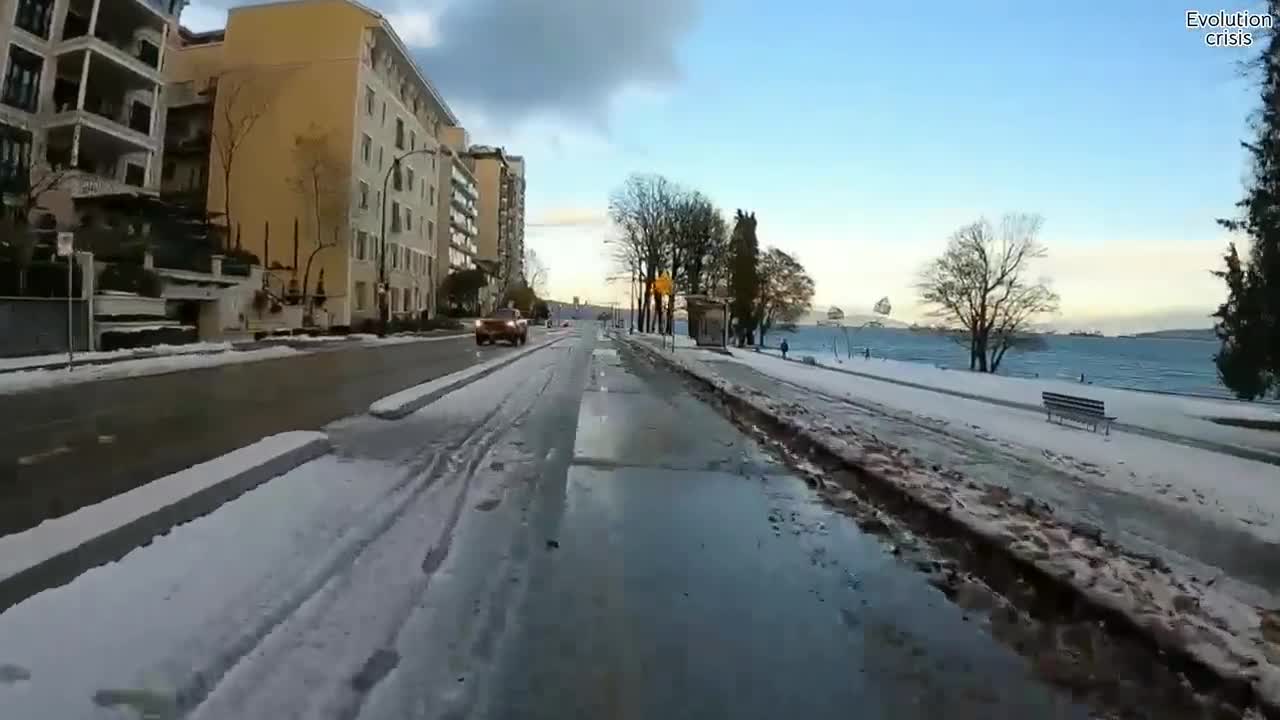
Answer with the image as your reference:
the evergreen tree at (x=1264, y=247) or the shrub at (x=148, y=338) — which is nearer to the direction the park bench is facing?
the evergreen tree

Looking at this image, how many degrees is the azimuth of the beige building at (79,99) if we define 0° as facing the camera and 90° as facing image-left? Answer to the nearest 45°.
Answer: approximately 315°

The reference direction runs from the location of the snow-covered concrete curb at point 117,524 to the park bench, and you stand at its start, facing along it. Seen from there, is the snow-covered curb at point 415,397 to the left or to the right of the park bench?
left

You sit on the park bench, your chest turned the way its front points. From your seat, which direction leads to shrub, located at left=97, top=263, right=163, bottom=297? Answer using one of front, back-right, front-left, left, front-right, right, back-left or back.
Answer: back-left

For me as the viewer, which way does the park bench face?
facing away from the viewer and to the right of the viewer

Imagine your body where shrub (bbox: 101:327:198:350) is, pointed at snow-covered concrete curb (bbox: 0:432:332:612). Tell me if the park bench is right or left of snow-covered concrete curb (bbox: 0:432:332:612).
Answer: left

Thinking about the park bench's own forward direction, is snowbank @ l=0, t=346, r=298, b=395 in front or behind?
behind

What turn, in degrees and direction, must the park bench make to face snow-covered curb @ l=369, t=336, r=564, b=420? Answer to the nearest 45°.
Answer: approximately 180°
